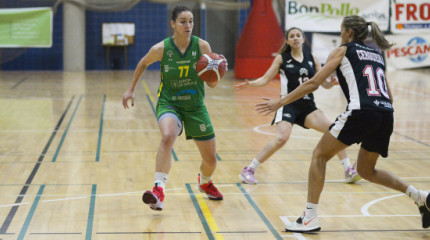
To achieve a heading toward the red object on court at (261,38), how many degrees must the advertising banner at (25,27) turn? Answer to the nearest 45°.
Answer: approximately 45° to its left

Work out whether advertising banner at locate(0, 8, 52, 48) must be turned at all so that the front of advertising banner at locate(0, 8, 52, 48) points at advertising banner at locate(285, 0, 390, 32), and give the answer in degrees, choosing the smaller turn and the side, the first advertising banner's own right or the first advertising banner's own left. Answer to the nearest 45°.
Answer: approximately 90° to the first advertising banner's own left

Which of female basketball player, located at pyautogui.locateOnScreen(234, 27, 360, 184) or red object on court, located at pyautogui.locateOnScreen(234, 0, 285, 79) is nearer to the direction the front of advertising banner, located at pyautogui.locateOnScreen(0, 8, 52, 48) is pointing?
the female basketball player

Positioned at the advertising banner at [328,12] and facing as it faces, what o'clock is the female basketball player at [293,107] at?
The female basketball player is roughly at 12 o'clock from the advertising banner.

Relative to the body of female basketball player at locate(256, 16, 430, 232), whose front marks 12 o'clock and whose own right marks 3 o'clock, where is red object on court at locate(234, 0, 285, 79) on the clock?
The red object on court is roughly at 1 o'clock from the female basketball player.

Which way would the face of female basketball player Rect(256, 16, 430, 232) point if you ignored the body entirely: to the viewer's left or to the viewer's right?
to the viewer's left

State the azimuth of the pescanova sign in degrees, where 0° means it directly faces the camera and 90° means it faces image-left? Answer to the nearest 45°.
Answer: approximately 0°
